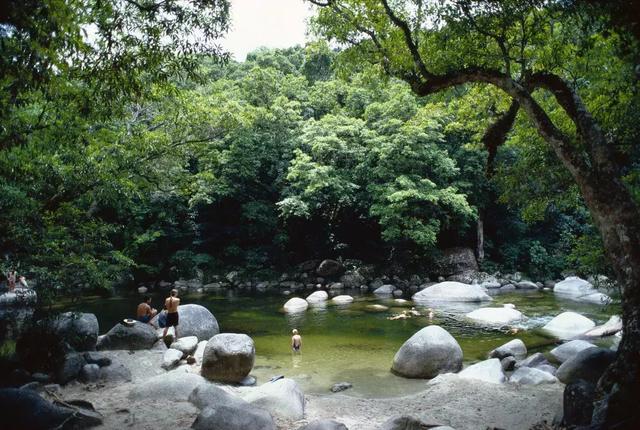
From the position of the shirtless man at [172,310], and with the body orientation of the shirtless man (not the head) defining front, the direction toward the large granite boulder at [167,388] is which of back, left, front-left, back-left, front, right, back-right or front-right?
back

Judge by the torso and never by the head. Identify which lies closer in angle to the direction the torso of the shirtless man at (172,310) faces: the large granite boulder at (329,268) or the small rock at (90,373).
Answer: the large granite boulder

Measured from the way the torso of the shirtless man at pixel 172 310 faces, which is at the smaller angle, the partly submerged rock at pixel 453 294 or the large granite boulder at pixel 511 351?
the partly submerged rock

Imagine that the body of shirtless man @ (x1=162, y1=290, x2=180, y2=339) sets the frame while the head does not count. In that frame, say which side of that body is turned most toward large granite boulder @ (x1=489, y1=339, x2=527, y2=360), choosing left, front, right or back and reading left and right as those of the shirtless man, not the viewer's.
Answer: right

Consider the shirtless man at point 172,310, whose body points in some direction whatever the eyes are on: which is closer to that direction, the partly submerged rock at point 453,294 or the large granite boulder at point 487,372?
the partly submerged rock

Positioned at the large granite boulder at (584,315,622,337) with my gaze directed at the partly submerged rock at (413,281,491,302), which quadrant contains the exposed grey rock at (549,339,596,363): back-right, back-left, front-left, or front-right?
back-left

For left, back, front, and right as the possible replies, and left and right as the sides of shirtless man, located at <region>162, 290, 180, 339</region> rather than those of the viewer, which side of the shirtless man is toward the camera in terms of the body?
back
